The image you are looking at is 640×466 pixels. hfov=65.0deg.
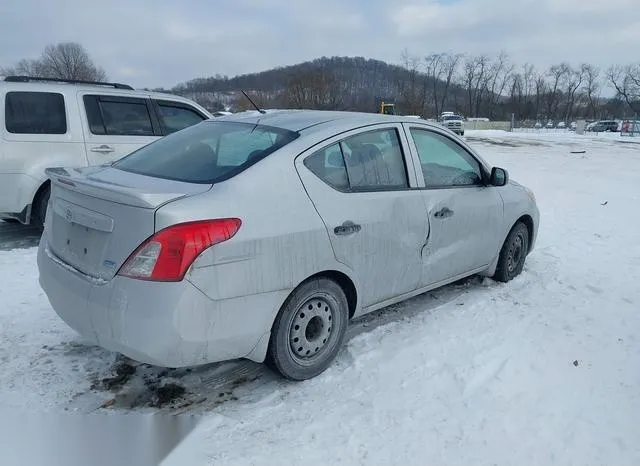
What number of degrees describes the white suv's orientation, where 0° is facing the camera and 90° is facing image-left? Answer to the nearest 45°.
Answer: approximately 270°

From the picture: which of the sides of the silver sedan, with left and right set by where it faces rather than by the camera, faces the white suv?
left

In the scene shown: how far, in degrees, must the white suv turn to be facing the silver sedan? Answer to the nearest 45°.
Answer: approximately 90° to its right

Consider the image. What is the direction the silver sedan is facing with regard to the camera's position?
facing away from the viewer and to the right of the viewer
